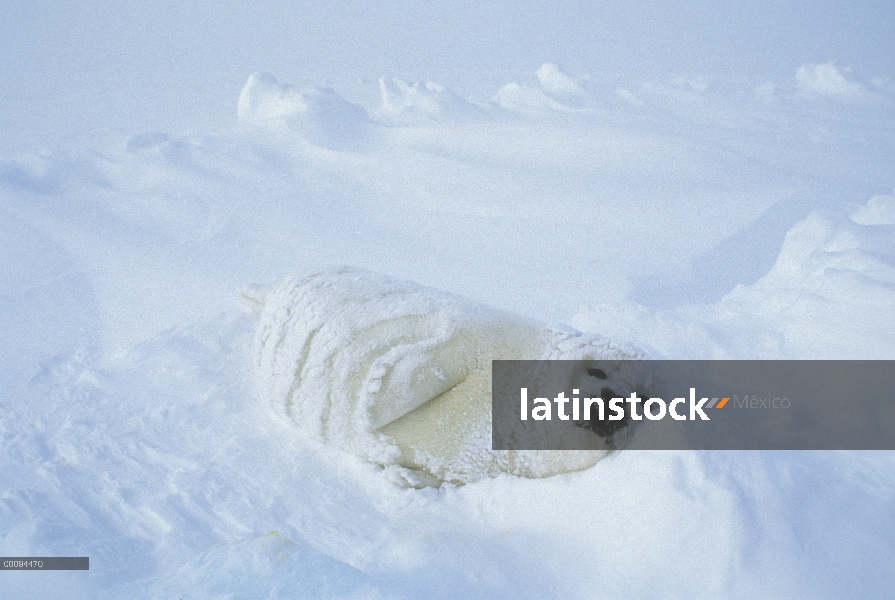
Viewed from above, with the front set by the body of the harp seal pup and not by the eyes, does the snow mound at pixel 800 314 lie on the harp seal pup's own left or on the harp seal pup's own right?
on the harp seal pup's own left

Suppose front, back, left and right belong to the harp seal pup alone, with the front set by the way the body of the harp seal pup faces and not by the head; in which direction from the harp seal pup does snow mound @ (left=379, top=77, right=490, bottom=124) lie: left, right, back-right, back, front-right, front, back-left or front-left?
back-left

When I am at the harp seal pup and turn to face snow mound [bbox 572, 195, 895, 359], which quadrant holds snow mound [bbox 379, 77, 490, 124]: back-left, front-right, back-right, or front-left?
front-left

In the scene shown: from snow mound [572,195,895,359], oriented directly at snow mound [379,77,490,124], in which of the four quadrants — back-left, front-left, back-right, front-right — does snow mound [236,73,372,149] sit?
front-left

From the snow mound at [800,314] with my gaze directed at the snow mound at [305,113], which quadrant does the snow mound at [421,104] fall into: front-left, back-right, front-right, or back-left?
front-right

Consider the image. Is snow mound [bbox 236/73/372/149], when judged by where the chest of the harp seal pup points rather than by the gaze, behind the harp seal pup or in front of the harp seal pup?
behind

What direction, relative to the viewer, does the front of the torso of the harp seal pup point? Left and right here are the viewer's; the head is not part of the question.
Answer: facing the viewer and to the right of the viewer

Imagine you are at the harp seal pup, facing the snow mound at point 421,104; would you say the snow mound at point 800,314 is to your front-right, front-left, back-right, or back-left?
front-right
